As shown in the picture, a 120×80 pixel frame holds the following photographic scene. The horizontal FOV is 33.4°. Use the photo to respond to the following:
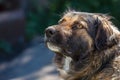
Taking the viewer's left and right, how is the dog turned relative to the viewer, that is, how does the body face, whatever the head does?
facing the viewer and to the left of the viewer
